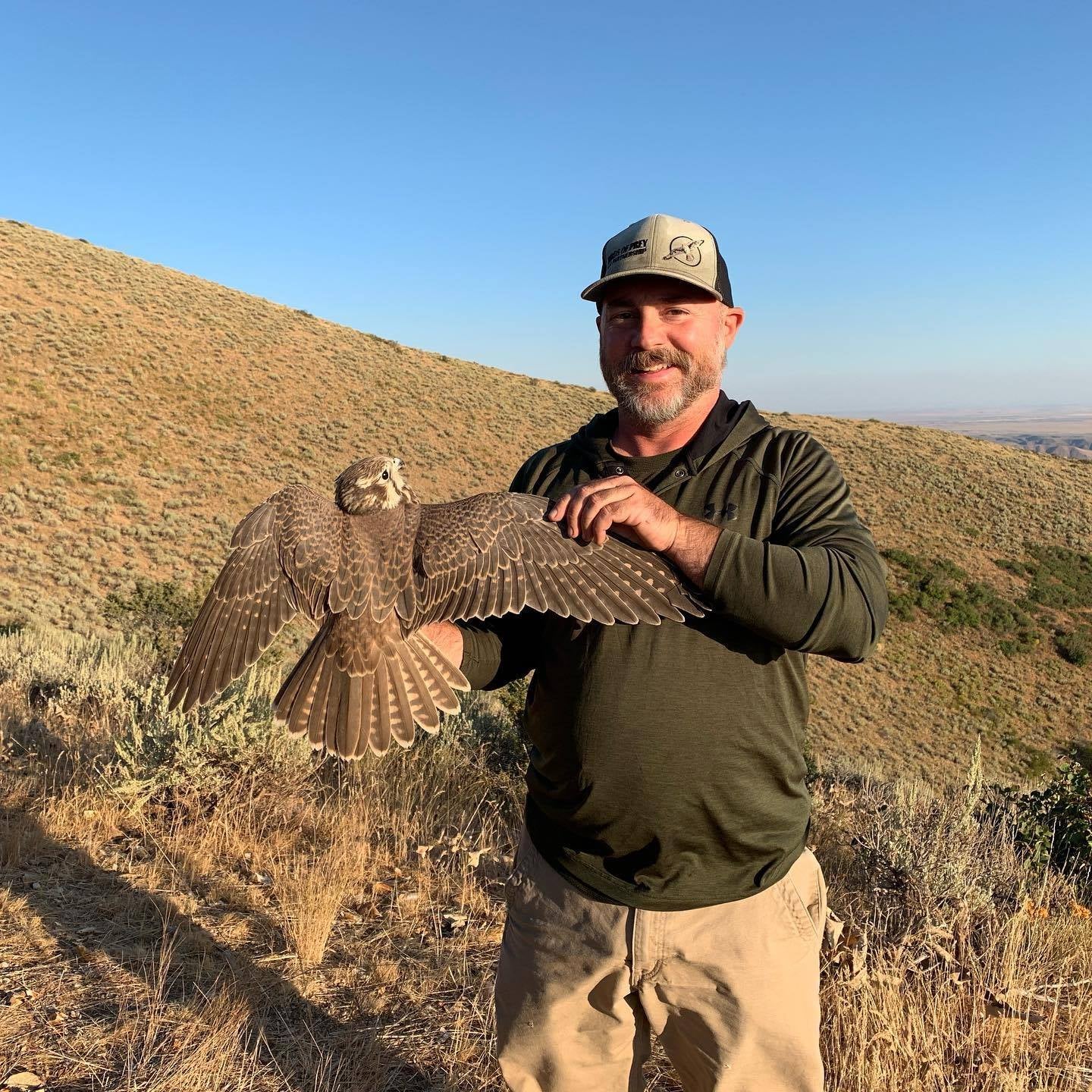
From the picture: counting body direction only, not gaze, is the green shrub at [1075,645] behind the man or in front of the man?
behind

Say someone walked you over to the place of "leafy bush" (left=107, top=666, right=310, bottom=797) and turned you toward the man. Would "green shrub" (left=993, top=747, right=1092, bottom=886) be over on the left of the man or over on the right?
left

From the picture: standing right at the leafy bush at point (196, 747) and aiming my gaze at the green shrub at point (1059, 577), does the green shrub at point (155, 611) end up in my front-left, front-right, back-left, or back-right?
front-left

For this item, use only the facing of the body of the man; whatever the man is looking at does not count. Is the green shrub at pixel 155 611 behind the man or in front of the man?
behind

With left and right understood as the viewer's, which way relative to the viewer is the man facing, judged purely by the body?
facing the viewer

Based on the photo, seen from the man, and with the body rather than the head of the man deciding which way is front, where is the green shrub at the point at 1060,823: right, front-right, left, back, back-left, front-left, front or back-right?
back-left

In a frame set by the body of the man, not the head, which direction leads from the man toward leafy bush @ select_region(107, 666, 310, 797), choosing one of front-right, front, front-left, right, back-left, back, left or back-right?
back-right

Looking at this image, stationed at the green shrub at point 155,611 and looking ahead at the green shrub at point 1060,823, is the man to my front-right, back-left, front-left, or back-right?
front-right

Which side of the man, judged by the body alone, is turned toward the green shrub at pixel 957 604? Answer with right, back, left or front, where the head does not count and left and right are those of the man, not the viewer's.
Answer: back

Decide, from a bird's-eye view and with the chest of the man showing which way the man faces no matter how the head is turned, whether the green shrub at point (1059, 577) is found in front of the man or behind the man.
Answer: behind
